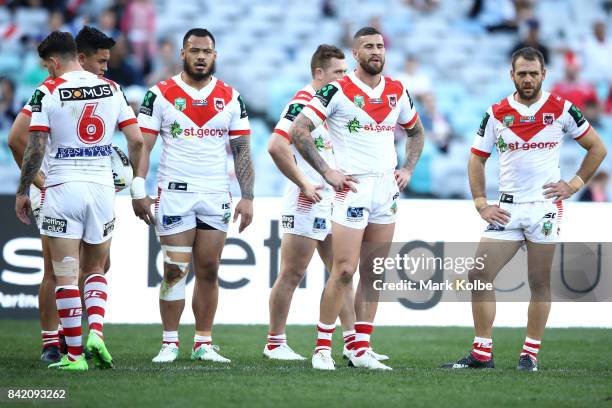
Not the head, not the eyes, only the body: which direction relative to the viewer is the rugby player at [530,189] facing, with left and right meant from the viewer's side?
facing the viewer

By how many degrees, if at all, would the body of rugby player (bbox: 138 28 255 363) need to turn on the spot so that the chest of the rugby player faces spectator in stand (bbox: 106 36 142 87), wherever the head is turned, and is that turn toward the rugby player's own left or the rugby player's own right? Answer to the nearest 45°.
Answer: approximately 180°

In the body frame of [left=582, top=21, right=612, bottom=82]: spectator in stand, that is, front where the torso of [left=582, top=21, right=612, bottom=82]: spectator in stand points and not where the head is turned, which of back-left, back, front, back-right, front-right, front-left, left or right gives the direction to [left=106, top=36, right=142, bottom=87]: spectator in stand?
front-right

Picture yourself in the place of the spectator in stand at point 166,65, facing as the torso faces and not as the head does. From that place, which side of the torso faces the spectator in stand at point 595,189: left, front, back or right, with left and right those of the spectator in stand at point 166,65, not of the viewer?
left

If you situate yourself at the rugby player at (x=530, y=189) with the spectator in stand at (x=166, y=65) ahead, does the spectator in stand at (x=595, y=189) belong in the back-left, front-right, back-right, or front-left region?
front-right

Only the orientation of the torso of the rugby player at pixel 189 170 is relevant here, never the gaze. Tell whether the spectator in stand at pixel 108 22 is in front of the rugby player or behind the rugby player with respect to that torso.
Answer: behind

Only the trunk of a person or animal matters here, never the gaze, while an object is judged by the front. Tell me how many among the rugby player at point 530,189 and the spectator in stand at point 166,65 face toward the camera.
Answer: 2

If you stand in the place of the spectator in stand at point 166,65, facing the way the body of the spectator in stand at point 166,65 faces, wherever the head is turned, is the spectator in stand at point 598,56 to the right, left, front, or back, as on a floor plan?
left

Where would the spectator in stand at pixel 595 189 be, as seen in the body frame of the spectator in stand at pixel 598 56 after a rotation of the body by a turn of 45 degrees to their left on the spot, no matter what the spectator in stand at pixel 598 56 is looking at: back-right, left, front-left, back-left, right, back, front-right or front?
front-right

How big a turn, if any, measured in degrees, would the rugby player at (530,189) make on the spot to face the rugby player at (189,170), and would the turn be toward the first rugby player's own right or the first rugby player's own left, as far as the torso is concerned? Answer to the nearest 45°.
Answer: approximately 90° to the first rugby player's own right

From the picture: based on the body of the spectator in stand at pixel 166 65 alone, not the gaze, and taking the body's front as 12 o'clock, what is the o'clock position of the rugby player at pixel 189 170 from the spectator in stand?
The rugby player is roughly at 12 o'clock from the spectator in stand.

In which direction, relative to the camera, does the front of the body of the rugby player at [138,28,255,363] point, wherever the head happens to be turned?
toward the camera
